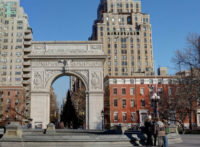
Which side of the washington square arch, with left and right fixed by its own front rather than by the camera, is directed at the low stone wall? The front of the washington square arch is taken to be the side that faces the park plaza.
front

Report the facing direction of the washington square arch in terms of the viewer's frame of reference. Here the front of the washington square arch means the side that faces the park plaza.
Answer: facing the viewer

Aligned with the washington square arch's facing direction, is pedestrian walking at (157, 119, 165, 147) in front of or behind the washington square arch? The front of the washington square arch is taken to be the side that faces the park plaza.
in front

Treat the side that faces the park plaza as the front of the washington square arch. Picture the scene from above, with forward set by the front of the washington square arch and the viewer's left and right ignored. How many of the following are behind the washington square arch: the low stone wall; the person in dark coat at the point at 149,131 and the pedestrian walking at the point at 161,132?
0
